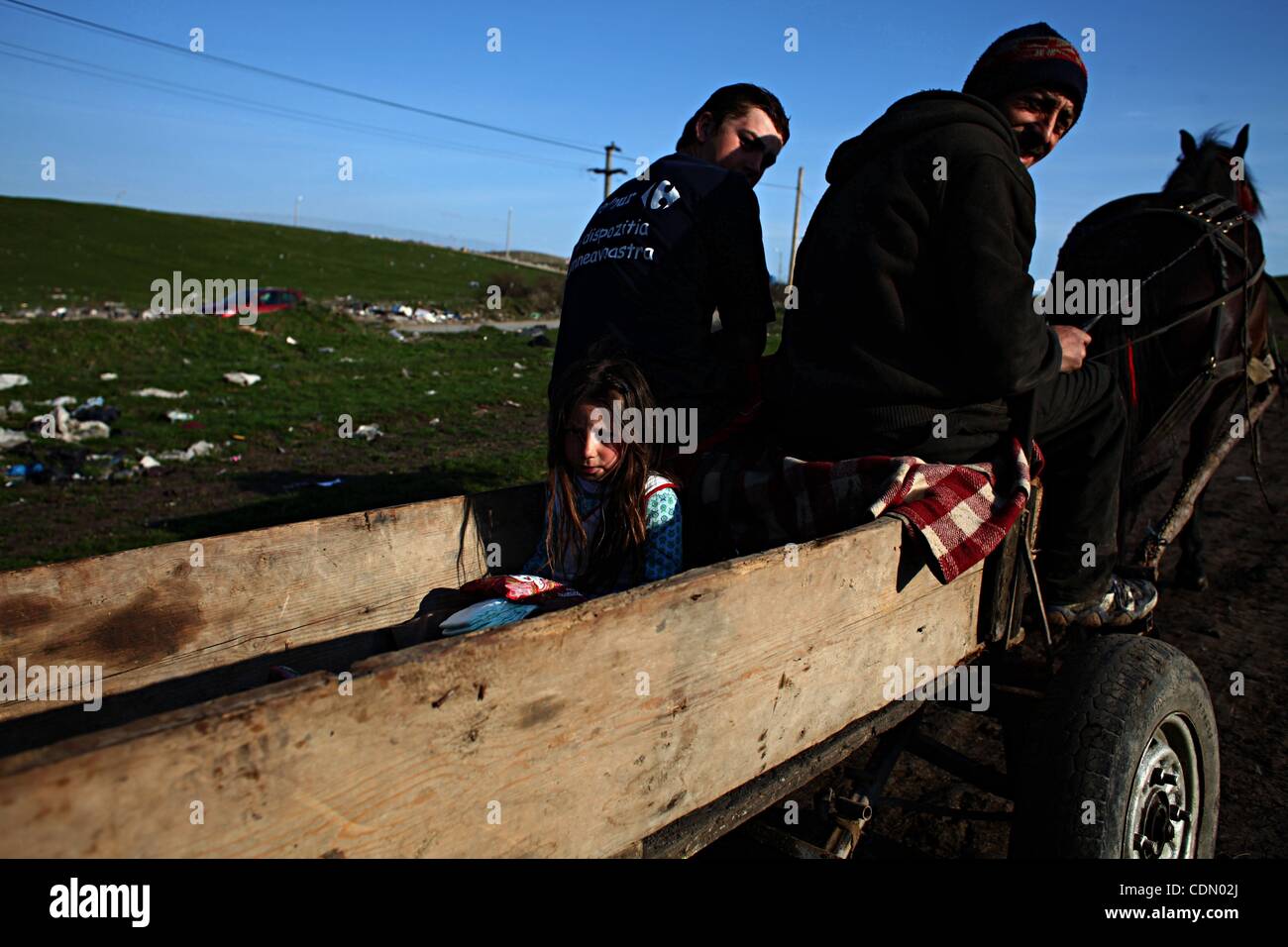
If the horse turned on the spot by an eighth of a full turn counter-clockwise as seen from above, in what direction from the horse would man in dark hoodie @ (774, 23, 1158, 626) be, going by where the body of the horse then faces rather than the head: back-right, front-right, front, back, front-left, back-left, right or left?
back

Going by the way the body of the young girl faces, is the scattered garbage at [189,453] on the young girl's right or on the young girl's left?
on the young girl's right

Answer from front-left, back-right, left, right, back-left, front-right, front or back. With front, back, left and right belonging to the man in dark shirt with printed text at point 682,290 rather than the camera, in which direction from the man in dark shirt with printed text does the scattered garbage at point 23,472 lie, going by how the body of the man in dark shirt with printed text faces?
left

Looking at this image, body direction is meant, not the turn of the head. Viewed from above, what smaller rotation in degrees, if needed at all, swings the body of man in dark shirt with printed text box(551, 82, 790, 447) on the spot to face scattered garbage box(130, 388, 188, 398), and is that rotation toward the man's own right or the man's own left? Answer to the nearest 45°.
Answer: approximately 90° to the man's own left

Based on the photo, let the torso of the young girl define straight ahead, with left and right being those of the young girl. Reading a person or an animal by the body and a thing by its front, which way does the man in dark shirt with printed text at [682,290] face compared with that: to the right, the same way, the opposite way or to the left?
the opposite way

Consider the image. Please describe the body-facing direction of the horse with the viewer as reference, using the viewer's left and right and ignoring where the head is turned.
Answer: facing away from the viewer and to the right of the viewer

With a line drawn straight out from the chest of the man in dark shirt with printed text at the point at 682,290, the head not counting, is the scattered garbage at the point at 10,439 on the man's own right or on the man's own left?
on the man's own left

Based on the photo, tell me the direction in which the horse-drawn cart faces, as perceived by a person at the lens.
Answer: facing away from the viewer and to the right of the viewer

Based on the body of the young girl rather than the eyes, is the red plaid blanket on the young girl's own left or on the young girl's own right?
on the young girl's own left

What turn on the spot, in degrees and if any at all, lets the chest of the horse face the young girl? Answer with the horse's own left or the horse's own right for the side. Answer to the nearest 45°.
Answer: approximately 180°

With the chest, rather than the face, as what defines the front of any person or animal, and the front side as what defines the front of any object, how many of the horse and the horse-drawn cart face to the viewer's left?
0
